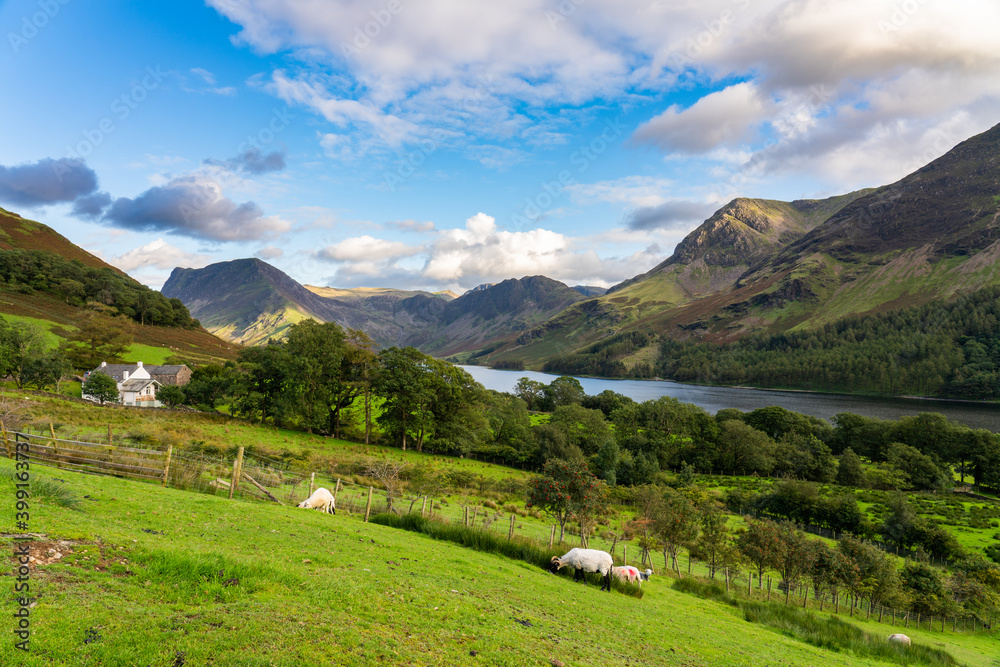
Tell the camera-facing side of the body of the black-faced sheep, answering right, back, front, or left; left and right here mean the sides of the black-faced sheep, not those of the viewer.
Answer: left

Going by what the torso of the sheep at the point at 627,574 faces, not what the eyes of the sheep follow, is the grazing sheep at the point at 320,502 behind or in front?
behind

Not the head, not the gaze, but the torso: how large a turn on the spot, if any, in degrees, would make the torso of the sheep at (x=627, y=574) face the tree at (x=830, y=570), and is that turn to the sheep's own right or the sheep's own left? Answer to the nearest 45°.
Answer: approximately 45° to the sheep's own left

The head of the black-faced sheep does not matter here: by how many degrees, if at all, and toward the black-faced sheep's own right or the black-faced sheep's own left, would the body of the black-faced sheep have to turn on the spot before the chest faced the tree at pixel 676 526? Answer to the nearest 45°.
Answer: approximately 90° to the black-faced sheep's own right

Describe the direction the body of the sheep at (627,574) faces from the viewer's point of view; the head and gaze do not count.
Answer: to the viewer's right

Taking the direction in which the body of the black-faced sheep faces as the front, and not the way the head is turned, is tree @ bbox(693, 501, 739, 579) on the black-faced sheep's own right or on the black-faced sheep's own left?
on the black-faced sheep's own right

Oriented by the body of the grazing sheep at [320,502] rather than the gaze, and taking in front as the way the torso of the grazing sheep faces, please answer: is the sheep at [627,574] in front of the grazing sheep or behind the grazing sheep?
behind

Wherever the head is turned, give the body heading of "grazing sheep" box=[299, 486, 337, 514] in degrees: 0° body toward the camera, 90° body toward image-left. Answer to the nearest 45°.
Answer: approximately 90°

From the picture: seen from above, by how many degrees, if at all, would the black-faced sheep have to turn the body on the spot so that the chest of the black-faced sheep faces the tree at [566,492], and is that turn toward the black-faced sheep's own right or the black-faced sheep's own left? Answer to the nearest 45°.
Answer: approximately 90° to the black-faced sheep's own right
